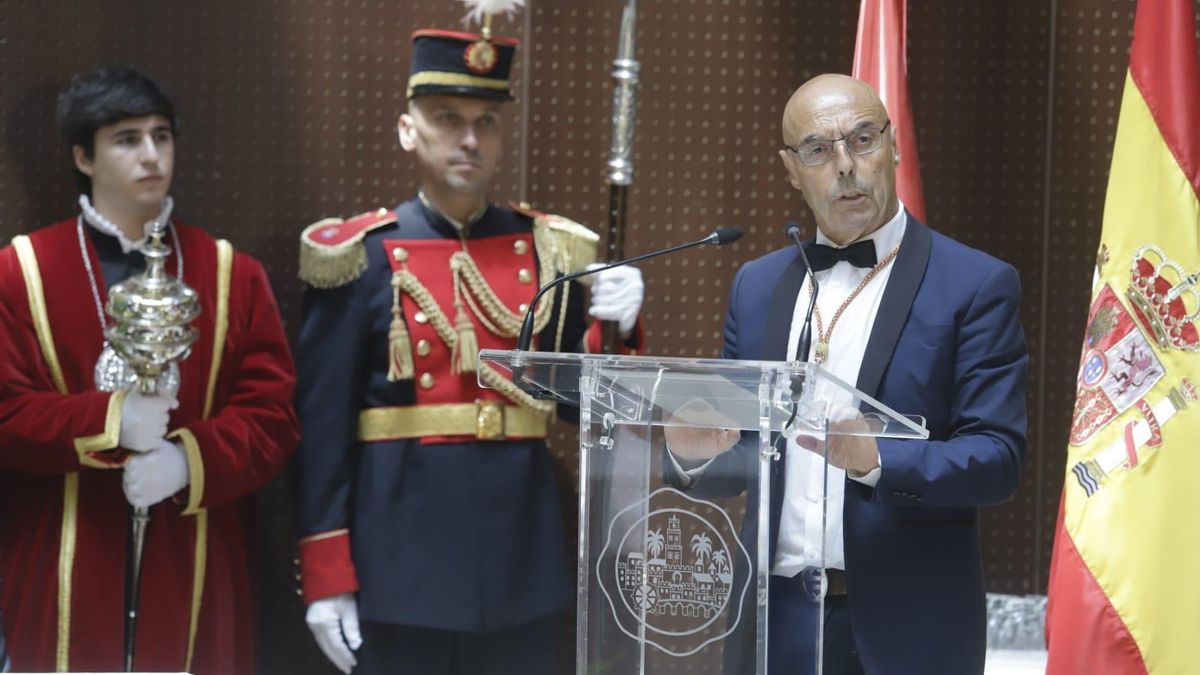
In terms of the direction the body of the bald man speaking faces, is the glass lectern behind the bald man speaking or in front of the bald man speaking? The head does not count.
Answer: in front

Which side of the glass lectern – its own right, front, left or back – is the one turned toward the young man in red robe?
right

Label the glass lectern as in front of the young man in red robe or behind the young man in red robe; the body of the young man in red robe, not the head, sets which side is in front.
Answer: in front

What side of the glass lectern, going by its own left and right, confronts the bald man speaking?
back

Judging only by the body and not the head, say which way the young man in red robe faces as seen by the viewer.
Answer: toward the camera

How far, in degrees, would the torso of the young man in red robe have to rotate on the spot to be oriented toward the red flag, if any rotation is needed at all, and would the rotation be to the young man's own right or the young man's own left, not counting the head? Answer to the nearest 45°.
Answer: approximately 90° to the young man's own left

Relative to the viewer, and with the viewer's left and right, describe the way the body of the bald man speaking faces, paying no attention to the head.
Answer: facing the viewer and to the left of the viewer

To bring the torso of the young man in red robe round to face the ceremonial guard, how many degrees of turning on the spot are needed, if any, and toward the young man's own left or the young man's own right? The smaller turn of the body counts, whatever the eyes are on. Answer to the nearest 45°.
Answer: approximately 90° to the young man's own left

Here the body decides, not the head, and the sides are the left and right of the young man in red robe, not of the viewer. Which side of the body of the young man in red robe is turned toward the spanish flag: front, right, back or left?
left

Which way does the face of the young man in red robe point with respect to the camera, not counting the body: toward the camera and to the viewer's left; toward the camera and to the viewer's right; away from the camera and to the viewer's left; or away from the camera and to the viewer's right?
toward the camera and to the viewer's right

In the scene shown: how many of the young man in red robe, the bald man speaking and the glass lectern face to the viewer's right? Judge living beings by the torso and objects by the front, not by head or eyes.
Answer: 0
